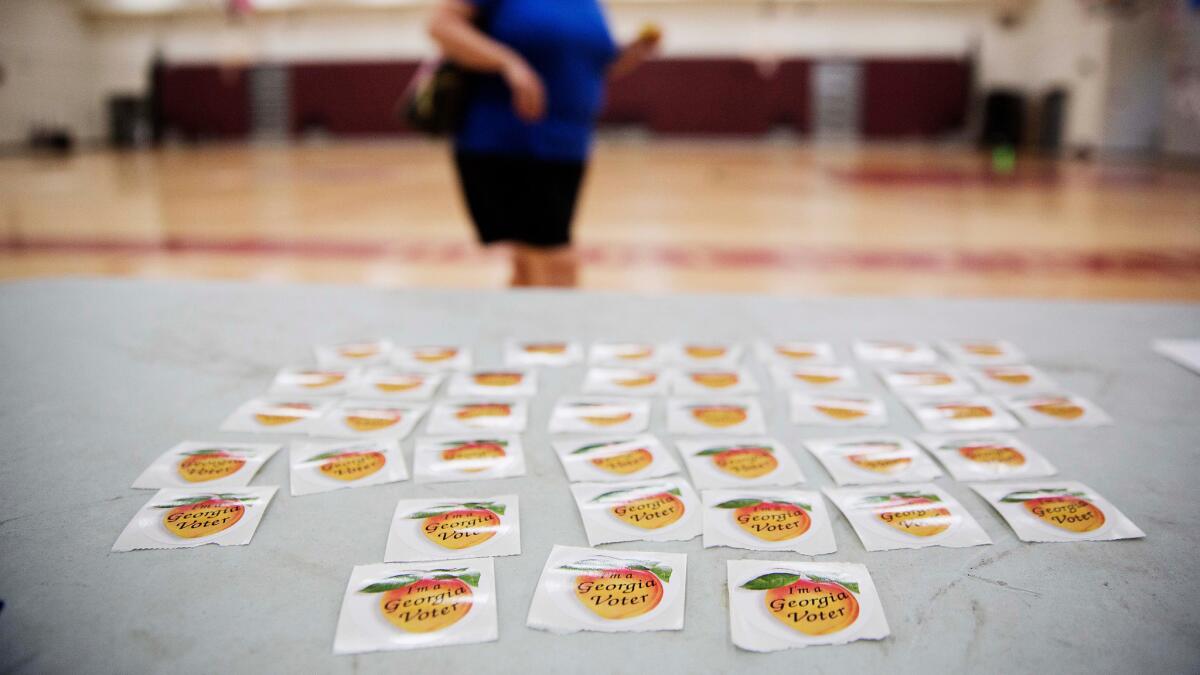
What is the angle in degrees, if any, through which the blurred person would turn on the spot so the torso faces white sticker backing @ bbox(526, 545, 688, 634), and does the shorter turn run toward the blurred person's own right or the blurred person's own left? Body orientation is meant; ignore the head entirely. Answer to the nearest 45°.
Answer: approximately 45° to the blurred person's own right

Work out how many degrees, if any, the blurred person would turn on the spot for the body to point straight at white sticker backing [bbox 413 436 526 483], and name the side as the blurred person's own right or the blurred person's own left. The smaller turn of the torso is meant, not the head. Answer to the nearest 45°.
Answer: approximately 45° to the blurred person's own right

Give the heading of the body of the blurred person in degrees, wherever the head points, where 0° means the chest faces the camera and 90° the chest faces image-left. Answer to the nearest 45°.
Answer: approximately 315°

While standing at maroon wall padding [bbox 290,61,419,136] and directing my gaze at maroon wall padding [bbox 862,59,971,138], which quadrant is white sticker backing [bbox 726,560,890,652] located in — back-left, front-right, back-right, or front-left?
front-right

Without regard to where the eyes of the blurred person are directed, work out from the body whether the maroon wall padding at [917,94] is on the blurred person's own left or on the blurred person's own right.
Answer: on the blurred person's own left

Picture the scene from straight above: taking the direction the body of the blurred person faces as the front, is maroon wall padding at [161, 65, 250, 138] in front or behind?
behind

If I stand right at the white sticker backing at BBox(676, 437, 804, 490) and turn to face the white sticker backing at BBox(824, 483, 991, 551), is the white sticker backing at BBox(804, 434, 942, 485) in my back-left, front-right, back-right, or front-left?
front-left

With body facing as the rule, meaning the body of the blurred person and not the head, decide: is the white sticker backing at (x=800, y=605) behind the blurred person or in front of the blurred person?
in front
